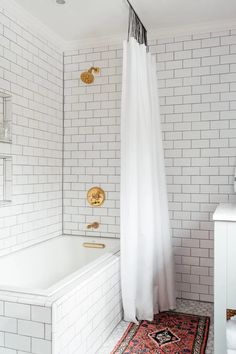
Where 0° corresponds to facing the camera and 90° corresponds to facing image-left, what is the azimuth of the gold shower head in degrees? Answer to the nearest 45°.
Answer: approximately 45°

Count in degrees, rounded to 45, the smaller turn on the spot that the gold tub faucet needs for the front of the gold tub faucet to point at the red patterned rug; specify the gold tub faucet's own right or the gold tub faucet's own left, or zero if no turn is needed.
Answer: approximately 90° to the gold tub faucet's own left

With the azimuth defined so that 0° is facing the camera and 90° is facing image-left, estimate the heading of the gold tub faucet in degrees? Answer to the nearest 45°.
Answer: approximately 45°

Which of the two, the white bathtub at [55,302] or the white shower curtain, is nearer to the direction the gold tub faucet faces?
the white bathtub
